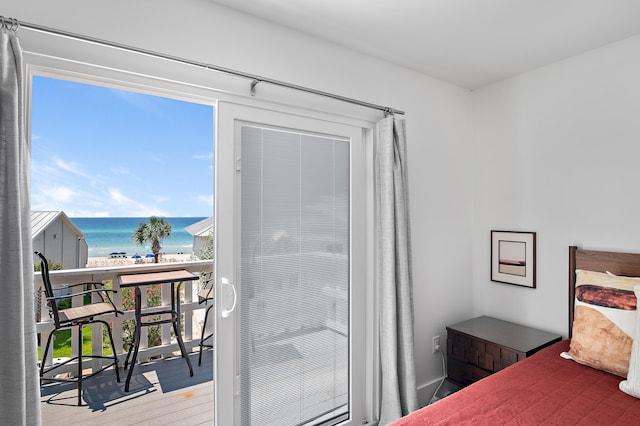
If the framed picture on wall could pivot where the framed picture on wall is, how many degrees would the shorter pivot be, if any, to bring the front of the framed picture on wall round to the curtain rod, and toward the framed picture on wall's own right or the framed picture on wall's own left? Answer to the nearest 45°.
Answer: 0° — it already faces it

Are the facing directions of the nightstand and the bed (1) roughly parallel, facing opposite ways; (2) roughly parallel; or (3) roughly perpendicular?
roughly parallel

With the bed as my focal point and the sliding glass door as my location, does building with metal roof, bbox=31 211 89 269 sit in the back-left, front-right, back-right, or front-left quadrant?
back-left

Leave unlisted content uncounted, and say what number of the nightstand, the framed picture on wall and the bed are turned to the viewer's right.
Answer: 0

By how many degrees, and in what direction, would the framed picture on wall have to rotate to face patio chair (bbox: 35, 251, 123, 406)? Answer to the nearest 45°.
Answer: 0° — it already faces it

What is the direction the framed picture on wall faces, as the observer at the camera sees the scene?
facing the viewer and to the left of the viewer

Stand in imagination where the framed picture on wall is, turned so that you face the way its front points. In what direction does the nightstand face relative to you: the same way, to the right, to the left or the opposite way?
the same way

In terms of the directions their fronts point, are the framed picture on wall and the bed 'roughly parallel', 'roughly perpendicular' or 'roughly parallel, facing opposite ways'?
roughly parallel

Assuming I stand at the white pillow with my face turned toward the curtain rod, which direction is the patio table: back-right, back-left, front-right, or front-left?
front-right

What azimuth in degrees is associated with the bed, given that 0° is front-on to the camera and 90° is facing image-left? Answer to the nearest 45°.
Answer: approximately 45°

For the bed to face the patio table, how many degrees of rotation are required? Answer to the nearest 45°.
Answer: approximately 45° to its right

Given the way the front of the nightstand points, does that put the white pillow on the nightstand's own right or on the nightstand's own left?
on the nightstand's own left

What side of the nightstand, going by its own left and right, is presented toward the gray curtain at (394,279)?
front

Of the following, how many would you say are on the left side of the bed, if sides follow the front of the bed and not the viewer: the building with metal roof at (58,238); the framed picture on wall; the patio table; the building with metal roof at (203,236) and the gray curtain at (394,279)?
0

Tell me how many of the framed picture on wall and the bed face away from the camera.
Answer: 0

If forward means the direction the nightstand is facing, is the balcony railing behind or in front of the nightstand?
in front
